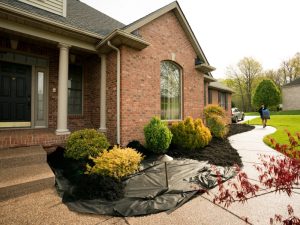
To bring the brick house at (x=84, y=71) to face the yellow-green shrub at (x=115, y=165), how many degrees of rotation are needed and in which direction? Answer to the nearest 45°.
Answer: approximately 45° to its right

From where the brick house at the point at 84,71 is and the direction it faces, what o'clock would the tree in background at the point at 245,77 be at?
The tree in background is roughly at 9 o'clock from the brick house.

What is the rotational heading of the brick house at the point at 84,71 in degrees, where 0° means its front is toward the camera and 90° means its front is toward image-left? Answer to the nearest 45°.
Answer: approximately 315°

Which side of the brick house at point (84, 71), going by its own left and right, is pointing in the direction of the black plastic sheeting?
front

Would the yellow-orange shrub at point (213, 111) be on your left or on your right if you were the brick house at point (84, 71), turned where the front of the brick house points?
on your left

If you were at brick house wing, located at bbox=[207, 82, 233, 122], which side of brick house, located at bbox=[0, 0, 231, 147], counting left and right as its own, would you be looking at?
left

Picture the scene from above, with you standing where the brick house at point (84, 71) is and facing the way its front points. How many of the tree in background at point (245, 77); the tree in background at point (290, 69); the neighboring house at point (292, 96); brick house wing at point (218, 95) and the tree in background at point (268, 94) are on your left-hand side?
5

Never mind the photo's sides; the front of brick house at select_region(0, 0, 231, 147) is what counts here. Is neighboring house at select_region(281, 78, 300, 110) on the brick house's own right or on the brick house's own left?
on the brick house's own left

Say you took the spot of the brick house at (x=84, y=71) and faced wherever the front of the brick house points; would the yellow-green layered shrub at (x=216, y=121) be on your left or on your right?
on your left

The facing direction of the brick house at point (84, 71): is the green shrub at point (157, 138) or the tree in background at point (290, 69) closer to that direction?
the green shrub

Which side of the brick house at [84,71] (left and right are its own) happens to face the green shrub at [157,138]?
front

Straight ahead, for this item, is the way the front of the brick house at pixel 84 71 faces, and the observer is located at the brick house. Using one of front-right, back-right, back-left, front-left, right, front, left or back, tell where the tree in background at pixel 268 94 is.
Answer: left

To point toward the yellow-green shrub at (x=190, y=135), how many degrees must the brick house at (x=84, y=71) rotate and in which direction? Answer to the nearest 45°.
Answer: approximately 45° to its left
